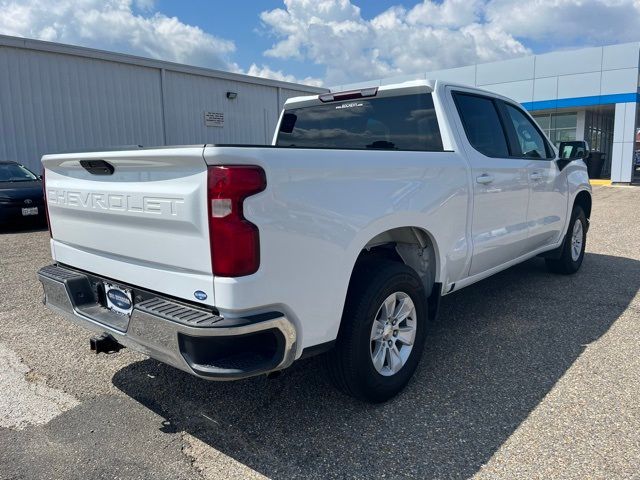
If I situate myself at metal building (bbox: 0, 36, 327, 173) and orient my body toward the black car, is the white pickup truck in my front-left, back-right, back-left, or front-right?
front-left

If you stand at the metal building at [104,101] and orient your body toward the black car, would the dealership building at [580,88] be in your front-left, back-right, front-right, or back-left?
back-left

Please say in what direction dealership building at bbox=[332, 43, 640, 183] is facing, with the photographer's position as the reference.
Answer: facing the viewer and to the left of the viewer

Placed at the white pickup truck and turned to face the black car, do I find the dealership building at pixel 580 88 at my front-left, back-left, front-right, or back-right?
front-right

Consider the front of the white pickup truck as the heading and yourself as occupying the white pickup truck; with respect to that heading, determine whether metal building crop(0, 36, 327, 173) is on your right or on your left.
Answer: on your left

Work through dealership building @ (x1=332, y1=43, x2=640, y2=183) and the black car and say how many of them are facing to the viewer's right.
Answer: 0

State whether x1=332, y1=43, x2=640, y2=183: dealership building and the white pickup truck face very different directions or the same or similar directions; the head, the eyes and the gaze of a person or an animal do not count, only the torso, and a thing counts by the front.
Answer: very different directions

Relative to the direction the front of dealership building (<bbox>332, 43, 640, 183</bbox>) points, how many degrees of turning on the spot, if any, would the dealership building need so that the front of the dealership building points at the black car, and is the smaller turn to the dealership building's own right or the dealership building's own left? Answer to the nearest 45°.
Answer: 0° — it already faces it

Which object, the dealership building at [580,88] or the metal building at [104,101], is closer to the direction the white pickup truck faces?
the dealership building

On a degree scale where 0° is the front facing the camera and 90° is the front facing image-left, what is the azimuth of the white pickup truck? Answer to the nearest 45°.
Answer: approximately 225°
